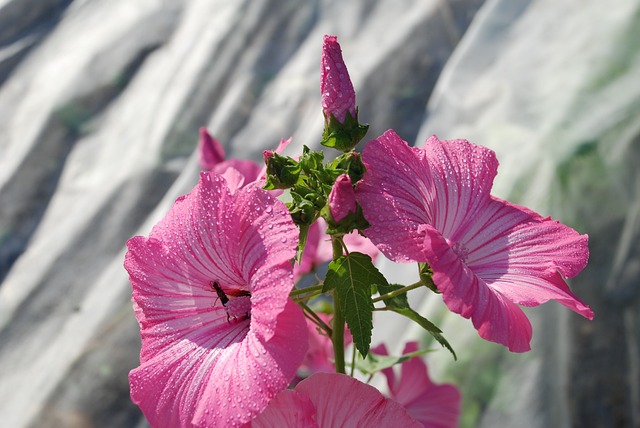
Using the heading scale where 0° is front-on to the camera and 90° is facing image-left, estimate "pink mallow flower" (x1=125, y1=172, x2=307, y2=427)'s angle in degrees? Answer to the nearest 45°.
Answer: approximately 45°

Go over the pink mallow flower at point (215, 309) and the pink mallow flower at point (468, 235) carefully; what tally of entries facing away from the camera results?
0

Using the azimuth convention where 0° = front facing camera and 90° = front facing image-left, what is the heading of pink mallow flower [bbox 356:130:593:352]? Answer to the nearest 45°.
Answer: approximately 315°

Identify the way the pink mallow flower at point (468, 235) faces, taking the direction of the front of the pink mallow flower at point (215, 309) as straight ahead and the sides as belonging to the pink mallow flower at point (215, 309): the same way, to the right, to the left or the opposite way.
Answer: to the left
